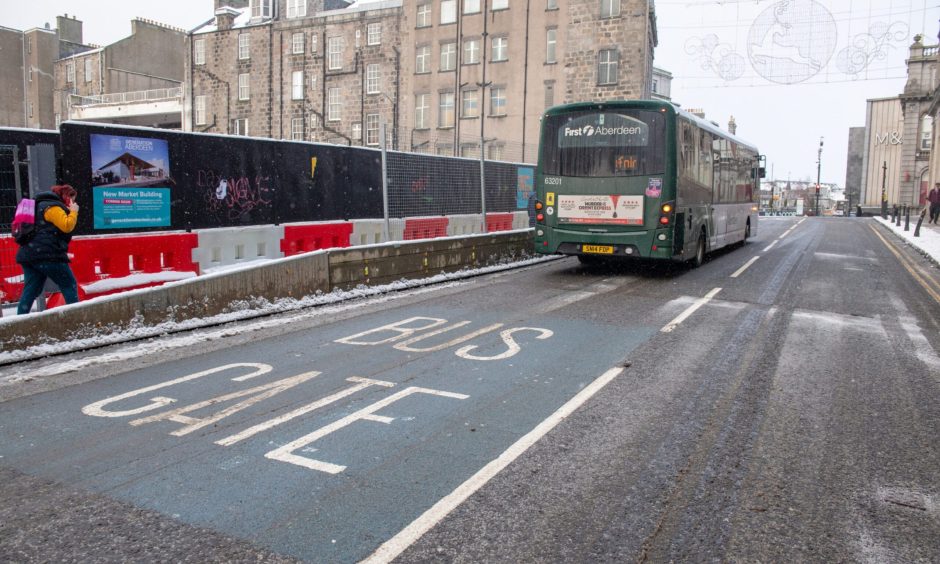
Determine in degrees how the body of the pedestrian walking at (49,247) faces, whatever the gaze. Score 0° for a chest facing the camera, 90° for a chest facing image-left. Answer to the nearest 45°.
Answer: approximately 270°

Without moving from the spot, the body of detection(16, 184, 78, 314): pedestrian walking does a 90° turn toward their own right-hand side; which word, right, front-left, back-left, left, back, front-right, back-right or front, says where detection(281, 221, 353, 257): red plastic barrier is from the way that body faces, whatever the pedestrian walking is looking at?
back-left

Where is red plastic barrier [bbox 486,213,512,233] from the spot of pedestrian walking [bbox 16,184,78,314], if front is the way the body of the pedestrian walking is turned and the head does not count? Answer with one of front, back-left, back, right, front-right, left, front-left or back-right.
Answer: front-left

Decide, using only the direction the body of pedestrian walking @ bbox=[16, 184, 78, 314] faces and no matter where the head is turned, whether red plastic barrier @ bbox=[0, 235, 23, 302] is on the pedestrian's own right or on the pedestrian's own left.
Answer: on the pedestrian's own left

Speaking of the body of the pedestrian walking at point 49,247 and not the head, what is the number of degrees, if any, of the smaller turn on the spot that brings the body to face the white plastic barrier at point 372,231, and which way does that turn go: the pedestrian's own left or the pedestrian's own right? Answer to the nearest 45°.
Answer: approximately 45° to the pedestrian's own left

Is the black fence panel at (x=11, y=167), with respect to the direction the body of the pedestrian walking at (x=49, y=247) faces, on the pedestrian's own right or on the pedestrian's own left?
on the pedestrian's own left

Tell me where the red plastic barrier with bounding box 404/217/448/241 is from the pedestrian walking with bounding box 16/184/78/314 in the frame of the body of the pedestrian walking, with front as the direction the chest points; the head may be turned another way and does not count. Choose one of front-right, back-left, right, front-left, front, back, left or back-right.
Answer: front-left
